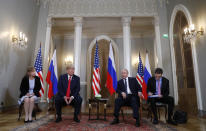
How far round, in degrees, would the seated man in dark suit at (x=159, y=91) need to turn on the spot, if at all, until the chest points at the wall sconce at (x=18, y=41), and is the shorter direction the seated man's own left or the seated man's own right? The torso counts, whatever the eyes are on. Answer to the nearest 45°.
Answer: approximately 90° to the seated man's own right

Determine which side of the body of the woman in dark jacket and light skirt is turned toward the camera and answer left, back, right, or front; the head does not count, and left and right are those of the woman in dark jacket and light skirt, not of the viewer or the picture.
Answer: front

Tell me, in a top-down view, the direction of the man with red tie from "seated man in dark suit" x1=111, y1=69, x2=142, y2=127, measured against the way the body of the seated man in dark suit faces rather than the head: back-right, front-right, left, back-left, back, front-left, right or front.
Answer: right

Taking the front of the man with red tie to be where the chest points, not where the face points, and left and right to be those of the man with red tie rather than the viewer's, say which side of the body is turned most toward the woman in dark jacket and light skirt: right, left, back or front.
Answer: right

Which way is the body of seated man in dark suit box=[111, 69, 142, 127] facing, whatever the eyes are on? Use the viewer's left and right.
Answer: facing the viewer

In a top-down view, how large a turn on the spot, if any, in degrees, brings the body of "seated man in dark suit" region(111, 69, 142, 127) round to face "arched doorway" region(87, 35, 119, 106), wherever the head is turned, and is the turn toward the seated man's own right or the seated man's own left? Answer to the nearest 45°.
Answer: approximately 180°
